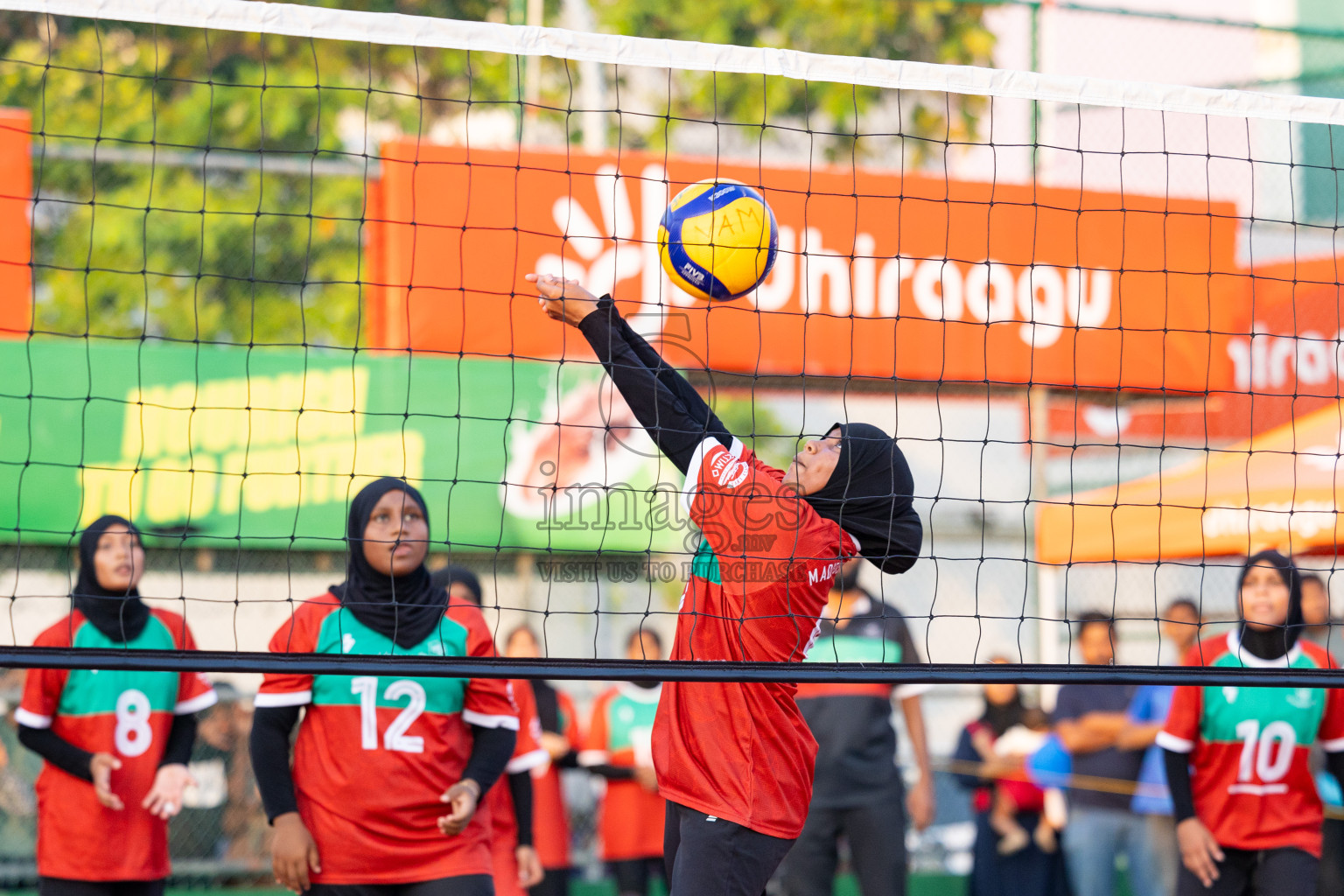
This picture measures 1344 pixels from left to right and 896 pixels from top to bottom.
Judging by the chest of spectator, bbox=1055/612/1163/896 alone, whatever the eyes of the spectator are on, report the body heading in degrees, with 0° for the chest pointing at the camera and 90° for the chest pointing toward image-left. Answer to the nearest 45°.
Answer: approximately 0°

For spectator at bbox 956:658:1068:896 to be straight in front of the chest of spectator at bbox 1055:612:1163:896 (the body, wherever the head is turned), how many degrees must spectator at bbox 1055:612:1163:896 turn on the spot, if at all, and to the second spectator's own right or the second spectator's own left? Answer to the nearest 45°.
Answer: approximately 135° to the second spectator's own right

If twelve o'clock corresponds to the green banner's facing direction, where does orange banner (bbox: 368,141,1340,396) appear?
The orange banner is roughly at 9 o'clock from the green banner.

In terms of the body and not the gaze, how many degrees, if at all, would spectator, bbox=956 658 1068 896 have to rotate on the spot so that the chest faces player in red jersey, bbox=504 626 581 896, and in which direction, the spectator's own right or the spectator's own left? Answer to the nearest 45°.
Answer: approximately 45° to the spectator's own right
